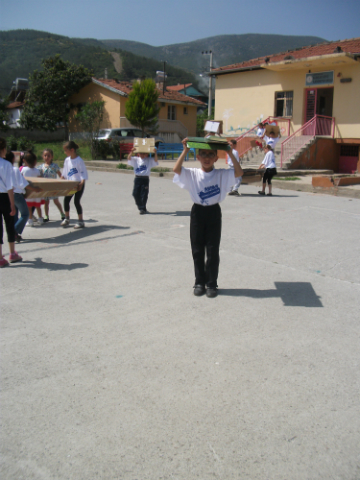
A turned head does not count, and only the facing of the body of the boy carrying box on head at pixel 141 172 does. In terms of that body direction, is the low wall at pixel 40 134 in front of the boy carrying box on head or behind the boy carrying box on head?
behind

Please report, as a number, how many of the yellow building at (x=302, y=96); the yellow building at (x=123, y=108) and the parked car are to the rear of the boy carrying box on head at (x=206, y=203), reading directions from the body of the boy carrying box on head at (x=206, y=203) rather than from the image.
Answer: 3

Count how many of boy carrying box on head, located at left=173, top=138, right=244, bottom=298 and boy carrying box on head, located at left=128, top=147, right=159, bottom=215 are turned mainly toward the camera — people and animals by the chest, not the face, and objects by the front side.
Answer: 2

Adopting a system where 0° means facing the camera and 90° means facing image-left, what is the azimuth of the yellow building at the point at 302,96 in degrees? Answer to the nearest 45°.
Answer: approximately 45°

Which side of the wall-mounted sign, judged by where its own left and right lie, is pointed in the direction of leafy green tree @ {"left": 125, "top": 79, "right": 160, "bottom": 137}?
right

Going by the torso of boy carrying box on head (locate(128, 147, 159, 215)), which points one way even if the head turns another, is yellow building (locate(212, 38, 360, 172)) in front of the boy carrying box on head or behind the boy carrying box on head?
behind

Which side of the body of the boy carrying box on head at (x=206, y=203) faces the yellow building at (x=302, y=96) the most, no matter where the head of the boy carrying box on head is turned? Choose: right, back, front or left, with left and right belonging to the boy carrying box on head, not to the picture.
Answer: back

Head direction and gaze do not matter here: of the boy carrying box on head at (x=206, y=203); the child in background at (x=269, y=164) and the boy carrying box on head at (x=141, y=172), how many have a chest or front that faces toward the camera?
2

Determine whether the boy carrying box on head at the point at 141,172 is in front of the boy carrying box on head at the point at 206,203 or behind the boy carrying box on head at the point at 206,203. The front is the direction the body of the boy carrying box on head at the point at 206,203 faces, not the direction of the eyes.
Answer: behind
